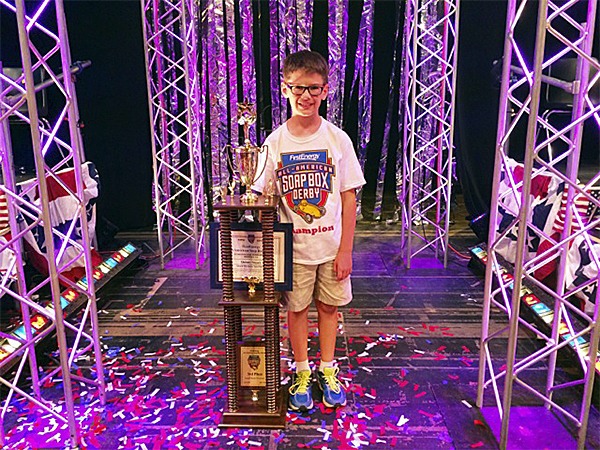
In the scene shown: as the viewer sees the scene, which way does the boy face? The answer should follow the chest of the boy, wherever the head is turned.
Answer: toward the camera

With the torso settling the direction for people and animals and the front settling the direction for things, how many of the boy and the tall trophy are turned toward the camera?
2

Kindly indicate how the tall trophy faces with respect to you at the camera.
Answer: facing the viewer

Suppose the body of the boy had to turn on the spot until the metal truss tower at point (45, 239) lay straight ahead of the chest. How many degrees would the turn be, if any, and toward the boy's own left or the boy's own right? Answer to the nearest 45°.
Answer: approximately 90° to the boy's own right

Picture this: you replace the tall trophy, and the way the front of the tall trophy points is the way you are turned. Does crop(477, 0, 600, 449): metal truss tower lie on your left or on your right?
on your left

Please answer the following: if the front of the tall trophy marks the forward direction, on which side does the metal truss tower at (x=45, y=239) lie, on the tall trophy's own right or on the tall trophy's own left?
on the tall trophy's own right
